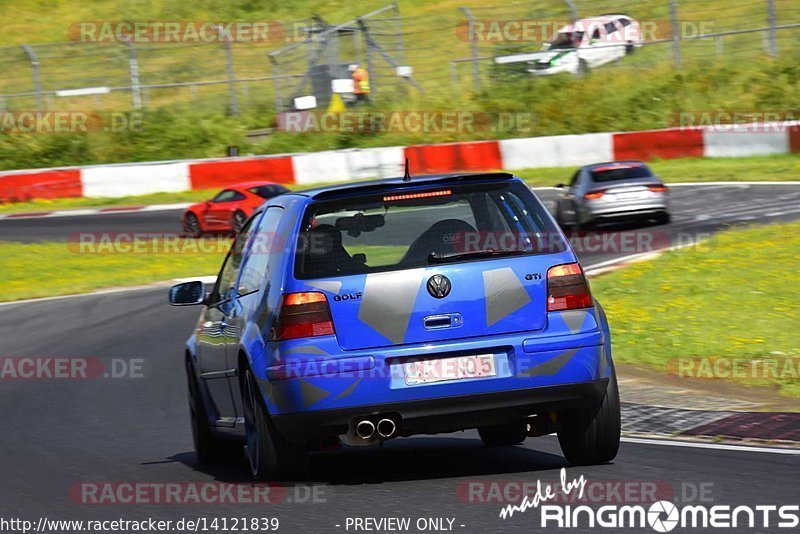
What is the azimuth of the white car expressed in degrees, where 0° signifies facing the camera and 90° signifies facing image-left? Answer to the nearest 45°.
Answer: approximately 45°

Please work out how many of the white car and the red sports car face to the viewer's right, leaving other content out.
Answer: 0

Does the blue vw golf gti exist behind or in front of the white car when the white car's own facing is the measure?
in front

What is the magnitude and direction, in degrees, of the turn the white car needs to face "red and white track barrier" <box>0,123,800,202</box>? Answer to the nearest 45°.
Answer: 0° — it already faces it

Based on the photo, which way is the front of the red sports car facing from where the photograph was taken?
facing away from the viewer and to the left of the viewer

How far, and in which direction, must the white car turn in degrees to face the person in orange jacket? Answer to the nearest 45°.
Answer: approximately 45° to its right

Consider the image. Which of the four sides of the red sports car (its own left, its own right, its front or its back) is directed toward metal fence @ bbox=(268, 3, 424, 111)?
right

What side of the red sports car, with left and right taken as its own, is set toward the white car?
right

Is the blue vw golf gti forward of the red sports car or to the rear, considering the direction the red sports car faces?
to the rear
